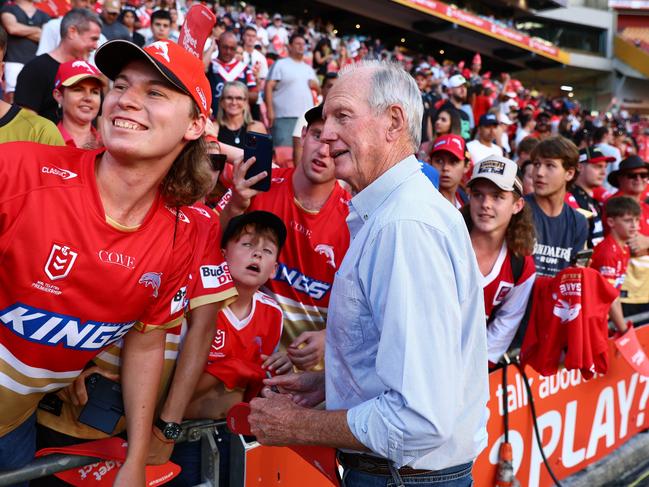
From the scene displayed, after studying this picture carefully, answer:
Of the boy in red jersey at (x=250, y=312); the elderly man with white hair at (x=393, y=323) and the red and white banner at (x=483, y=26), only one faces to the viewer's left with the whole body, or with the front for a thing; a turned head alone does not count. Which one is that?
the elderly man with white hair

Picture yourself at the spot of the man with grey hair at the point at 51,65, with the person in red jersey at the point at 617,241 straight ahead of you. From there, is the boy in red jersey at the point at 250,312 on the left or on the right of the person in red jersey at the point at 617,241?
right

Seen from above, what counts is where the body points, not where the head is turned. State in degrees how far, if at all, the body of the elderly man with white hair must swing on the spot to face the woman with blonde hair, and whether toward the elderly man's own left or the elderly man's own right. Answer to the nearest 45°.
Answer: approximately 90° to the elderly man's own right

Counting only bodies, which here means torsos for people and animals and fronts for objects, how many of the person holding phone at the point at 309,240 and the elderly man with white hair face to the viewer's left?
1

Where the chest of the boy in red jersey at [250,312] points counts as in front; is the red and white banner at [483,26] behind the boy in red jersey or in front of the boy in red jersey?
behind

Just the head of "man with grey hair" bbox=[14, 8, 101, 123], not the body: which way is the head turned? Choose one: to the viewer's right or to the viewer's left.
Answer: to the viewer's right

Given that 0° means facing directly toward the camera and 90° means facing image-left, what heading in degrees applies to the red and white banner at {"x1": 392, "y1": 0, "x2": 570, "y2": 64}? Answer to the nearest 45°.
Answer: approximately 315°

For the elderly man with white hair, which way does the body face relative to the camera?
to the viewer's left
